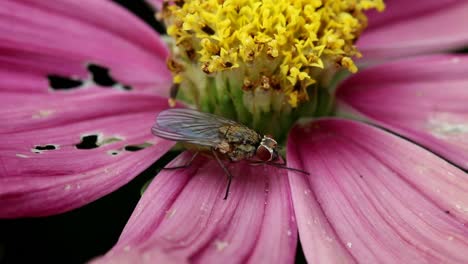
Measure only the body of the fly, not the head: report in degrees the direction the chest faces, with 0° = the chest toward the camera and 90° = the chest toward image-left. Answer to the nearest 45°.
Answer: approximately 270°
